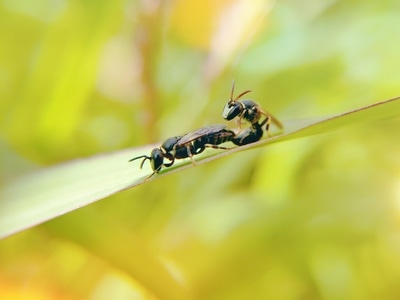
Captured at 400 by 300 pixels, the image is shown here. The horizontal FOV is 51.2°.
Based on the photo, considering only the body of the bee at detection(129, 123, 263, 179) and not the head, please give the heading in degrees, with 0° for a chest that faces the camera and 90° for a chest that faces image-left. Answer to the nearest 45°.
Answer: approximately 90°
